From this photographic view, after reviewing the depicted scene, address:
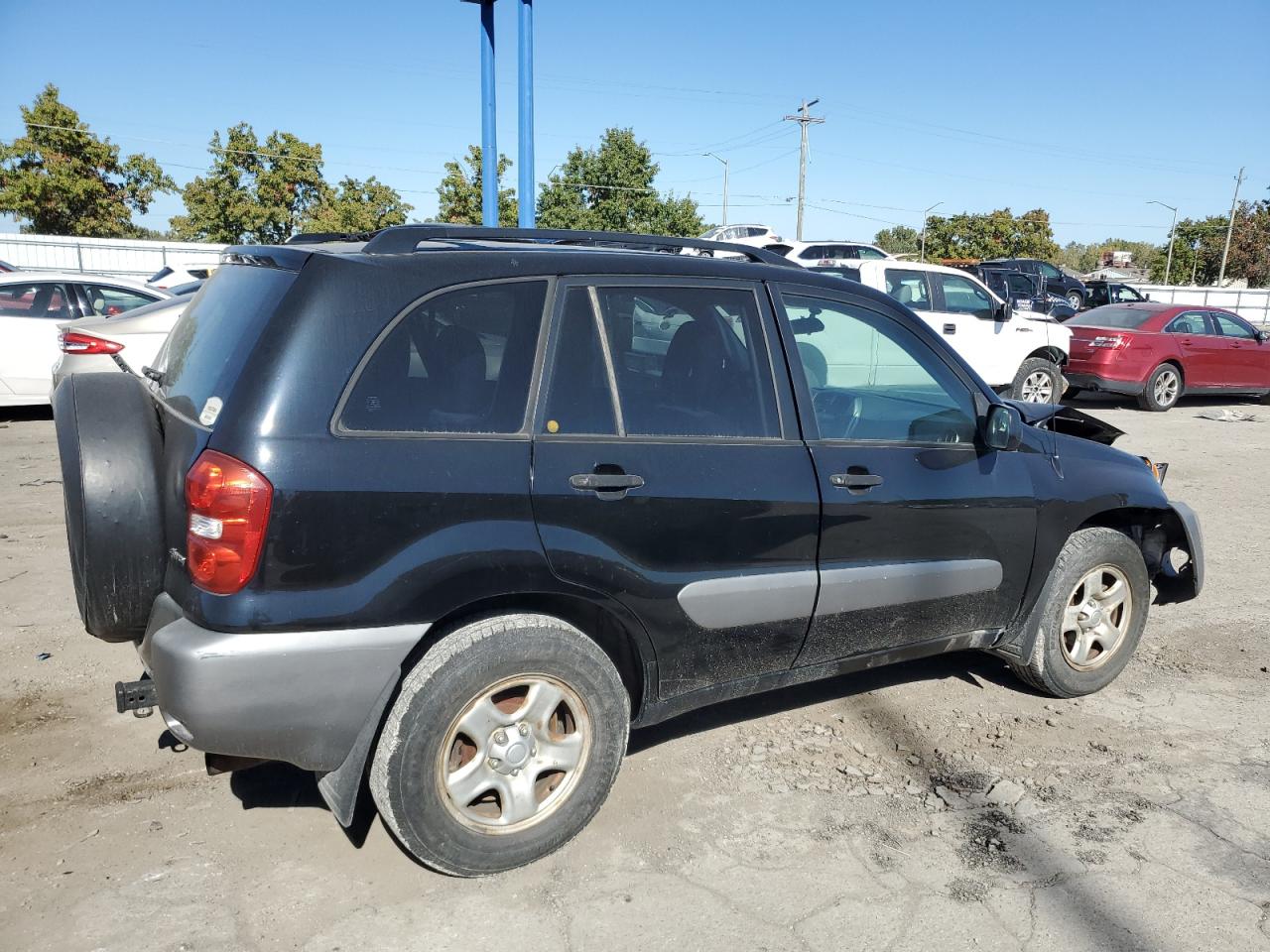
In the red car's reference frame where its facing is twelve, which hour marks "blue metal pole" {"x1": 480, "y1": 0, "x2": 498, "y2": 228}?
The blue metal pole is roughly at 6 o'clock from the red car.

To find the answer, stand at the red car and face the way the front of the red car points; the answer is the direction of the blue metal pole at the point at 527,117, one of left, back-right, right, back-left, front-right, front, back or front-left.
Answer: back

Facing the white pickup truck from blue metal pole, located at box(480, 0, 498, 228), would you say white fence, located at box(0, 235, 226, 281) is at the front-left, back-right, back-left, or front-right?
back-left

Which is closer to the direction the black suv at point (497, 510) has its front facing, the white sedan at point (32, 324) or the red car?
the red car

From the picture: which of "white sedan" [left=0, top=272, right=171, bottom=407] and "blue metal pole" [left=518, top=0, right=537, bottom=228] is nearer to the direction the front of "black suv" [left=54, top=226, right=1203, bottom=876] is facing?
the blue metal pole

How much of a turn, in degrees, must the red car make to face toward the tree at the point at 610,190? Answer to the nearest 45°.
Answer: approximately 90° to its left

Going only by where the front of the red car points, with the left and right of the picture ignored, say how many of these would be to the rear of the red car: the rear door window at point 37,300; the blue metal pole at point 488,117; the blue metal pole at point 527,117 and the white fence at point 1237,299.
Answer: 3

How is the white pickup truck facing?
to the viewer's right

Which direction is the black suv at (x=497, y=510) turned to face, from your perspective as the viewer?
facing away from the viewer and to the right of the viewer

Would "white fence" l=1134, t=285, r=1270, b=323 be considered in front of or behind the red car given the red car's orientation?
in front

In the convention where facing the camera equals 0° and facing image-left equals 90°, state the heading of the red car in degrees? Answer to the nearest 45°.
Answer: approximately 225°

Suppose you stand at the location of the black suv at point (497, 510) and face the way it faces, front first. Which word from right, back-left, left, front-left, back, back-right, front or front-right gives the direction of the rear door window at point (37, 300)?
left

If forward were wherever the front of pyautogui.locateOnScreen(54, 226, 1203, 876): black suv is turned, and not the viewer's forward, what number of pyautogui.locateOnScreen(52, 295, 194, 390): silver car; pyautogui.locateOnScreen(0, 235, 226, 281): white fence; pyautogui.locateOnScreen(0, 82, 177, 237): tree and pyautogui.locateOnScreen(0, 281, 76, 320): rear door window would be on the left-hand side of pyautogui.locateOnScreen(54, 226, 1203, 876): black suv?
4

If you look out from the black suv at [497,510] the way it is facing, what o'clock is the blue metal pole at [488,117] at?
The blue metal pole is roughly at 10 o'clock from the black suv.
